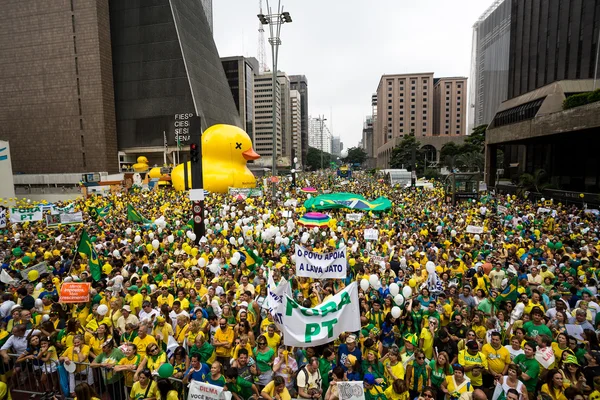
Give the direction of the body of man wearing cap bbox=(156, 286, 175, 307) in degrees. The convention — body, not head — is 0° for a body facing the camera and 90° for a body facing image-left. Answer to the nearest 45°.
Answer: approximately 0°

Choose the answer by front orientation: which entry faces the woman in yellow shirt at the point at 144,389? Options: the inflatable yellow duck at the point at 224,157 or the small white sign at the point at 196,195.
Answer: the small white sign

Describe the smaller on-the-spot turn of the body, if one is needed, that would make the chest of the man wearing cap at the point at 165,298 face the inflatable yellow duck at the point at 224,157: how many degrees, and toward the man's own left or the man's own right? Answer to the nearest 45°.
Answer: approximately 180°

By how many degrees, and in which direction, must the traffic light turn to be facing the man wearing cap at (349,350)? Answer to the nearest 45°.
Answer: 0° — it already faces them

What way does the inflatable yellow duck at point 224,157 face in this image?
to the viewer's right

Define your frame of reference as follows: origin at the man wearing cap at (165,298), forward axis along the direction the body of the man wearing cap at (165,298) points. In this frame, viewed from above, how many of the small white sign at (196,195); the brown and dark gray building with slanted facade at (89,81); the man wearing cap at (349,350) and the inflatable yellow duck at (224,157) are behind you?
3

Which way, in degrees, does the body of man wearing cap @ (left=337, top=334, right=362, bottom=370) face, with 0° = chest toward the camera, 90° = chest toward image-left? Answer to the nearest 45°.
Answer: approximately 0°

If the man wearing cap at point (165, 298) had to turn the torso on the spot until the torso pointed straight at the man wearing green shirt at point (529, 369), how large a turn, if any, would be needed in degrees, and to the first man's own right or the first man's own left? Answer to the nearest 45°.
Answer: approximately 45° to the first man's own left

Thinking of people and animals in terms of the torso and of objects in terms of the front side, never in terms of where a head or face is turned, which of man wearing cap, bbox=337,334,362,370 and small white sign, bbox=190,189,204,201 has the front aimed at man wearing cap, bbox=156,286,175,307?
the small white sign

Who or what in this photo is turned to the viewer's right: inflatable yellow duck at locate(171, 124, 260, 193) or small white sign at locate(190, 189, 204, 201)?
the inflatable yellow duck

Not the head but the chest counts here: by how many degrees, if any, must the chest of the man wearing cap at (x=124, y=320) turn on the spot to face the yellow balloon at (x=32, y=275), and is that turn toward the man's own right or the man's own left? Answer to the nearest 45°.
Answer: approximately 135° to the man's own right

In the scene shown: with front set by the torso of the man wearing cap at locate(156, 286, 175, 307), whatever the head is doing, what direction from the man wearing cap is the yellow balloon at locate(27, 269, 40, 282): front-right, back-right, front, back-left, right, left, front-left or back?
back-right

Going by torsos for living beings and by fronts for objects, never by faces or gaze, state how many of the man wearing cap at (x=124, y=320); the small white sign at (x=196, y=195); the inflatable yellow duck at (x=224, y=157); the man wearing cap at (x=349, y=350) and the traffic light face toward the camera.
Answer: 4

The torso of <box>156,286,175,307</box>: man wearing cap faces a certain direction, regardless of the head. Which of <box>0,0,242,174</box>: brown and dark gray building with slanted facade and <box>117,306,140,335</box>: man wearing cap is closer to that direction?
the man wearing cap
